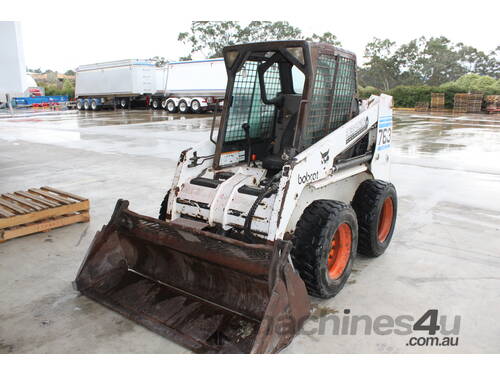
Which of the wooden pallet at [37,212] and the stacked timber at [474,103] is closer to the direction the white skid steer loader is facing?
the wooden pallet

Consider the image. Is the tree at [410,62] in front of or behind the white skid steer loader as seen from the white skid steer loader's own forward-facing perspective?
behind

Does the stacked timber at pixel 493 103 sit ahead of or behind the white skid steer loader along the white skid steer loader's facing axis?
behind

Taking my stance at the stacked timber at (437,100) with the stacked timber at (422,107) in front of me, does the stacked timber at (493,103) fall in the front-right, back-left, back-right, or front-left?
back-left

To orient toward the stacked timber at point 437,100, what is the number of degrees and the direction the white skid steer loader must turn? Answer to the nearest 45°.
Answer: approximately 180°

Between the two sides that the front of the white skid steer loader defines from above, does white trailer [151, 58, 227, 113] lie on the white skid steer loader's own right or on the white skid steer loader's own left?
on the white skid steer loader's own right

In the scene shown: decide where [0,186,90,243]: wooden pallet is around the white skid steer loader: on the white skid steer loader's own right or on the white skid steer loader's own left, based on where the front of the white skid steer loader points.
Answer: on the white skid steer loader's own right

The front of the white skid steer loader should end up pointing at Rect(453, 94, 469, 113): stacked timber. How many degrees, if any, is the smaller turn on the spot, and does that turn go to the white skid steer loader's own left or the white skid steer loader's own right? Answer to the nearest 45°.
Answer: approximately 180°

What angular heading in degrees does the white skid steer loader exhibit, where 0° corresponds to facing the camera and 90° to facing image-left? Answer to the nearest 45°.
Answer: approximately 45°

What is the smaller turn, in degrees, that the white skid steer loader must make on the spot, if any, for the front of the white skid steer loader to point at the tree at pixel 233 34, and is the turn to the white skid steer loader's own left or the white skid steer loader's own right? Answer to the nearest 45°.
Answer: approximately 135° to the white skid steer loader's own right
